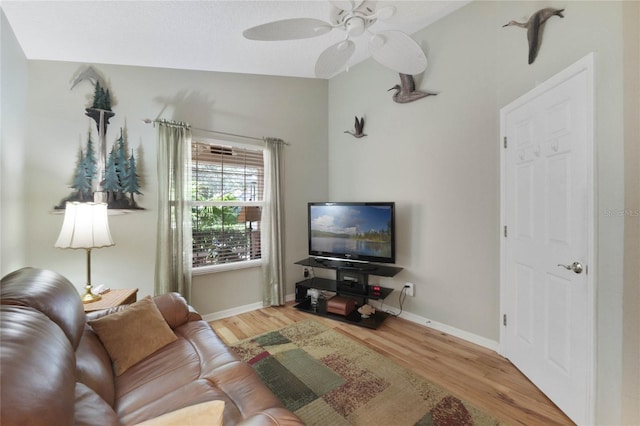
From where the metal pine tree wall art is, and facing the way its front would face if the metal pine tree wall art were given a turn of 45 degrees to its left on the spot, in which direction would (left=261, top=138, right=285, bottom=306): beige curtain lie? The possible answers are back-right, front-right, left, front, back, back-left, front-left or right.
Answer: front-left

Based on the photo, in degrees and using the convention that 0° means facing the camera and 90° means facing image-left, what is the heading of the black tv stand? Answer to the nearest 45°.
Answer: approximately 45°

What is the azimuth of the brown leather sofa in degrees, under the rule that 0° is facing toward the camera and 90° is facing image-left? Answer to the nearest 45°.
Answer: approximately 270°

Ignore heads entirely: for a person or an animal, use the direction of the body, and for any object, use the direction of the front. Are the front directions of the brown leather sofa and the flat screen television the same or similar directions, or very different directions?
very different directions

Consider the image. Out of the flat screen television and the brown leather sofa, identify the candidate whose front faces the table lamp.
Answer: the flat screen television

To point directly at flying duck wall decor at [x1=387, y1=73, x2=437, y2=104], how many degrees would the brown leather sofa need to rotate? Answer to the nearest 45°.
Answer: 0° — it already faces it

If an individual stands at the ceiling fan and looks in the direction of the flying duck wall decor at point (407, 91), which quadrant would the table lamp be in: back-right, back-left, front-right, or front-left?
back-left

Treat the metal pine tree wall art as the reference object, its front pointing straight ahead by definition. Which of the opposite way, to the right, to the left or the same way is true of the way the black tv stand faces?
to the right

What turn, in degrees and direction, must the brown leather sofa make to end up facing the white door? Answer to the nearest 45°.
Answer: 0° — it already faces it

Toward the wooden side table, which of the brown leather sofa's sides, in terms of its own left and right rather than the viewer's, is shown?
left

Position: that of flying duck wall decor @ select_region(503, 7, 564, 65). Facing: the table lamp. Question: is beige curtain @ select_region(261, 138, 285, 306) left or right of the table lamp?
right
